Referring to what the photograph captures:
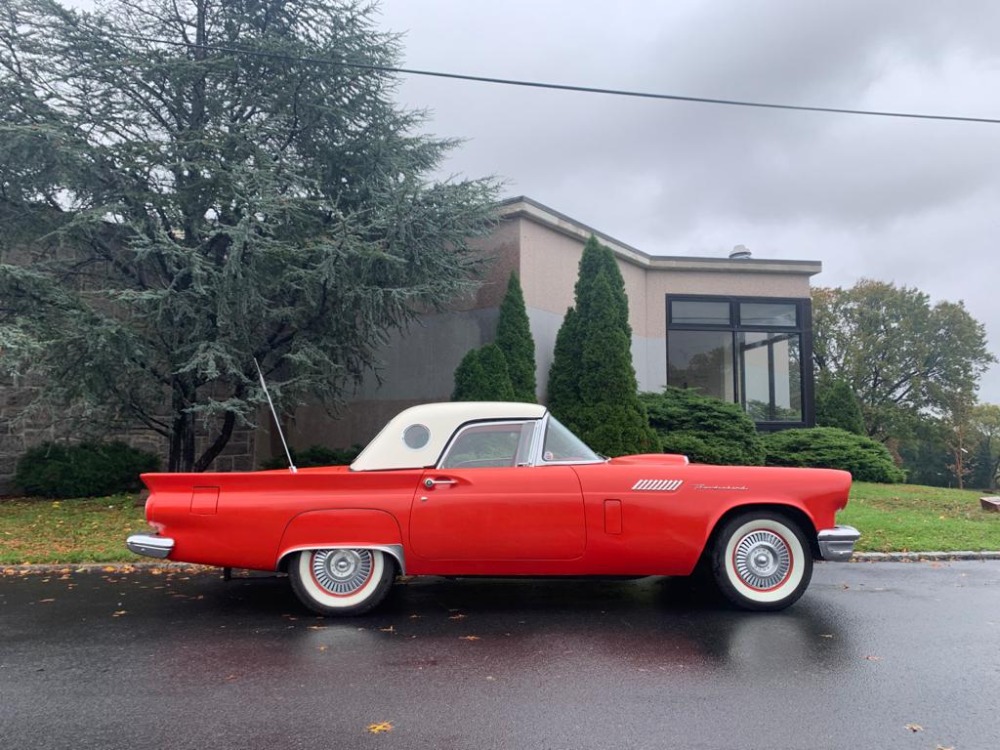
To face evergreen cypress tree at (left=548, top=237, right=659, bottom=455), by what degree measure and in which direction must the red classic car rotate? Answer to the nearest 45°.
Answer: approximately 90° to its left

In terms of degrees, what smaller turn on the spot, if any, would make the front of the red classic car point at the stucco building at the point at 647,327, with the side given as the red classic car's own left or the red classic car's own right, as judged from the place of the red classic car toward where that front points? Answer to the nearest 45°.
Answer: approximately 90° to the red classic car's own left

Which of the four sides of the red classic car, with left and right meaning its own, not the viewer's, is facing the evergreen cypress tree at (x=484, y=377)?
left

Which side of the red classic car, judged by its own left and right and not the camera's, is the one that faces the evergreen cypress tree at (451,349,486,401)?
left

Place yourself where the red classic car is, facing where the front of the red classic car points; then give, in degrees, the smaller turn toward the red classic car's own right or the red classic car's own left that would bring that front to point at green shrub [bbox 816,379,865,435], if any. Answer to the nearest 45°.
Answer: approximately 45° to the red classic car's own left

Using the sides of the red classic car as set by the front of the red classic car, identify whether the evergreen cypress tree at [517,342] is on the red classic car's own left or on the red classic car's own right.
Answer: on the red classic car's own left

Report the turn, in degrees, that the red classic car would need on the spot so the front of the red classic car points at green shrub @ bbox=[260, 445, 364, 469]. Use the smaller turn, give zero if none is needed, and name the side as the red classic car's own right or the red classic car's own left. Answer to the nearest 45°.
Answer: approximately 90° to the red classic car's own left

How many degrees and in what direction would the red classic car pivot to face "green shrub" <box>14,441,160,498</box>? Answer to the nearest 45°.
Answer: approximately 135° to its left

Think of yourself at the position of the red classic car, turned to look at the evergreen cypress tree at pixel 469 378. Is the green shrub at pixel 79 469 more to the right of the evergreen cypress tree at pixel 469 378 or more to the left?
left

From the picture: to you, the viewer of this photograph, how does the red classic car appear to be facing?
facing to the right of the viewer

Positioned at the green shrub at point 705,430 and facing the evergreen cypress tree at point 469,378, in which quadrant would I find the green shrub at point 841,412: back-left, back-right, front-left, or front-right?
back-right

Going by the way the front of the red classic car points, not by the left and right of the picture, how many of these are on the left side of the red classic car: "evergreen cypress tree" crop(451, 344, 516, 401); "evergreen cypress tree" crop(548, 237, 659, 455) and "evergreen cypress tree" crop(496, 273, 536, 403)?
3
